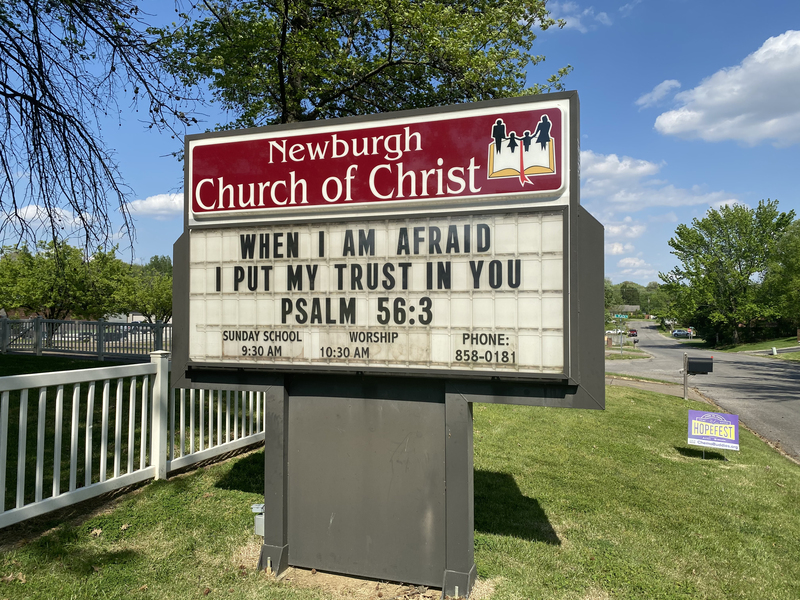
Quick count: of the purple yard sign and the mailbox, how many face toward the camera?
1

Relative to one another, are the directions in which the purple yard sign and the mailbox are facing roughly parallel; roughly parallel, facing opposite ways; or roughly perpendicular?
roughly perpendicular

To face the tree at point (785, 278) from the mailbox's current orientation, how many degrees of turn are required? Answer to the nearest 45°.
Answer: approximately 90° to its left

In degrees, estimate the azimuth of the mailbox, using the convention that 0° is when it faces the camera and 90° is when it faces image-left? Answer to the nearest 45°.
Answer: approximately 270°

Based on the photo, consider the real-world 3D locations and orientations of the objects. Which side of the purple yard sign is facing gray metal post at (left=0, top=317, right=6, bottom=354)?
right

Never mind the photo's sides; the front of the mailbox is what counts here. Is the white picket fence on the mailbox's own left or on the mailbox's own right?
on the mailbox's own right

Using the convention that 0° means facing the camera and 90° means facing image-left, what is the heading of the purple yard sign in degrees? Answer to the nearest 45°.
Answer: approximately 0°

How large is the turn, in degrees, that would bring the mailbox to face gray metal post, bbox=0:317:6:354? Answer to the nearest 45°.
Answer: approximately 180°

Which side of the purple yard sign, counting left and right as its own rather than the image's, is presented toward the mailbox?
back

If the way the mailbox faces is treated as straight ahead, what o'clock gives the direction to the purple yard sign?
The purple yard sign is roughly at 3 o'clock from the mailbox.

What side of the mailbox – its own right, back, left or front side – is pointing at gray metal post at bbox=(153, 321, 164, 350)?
back
